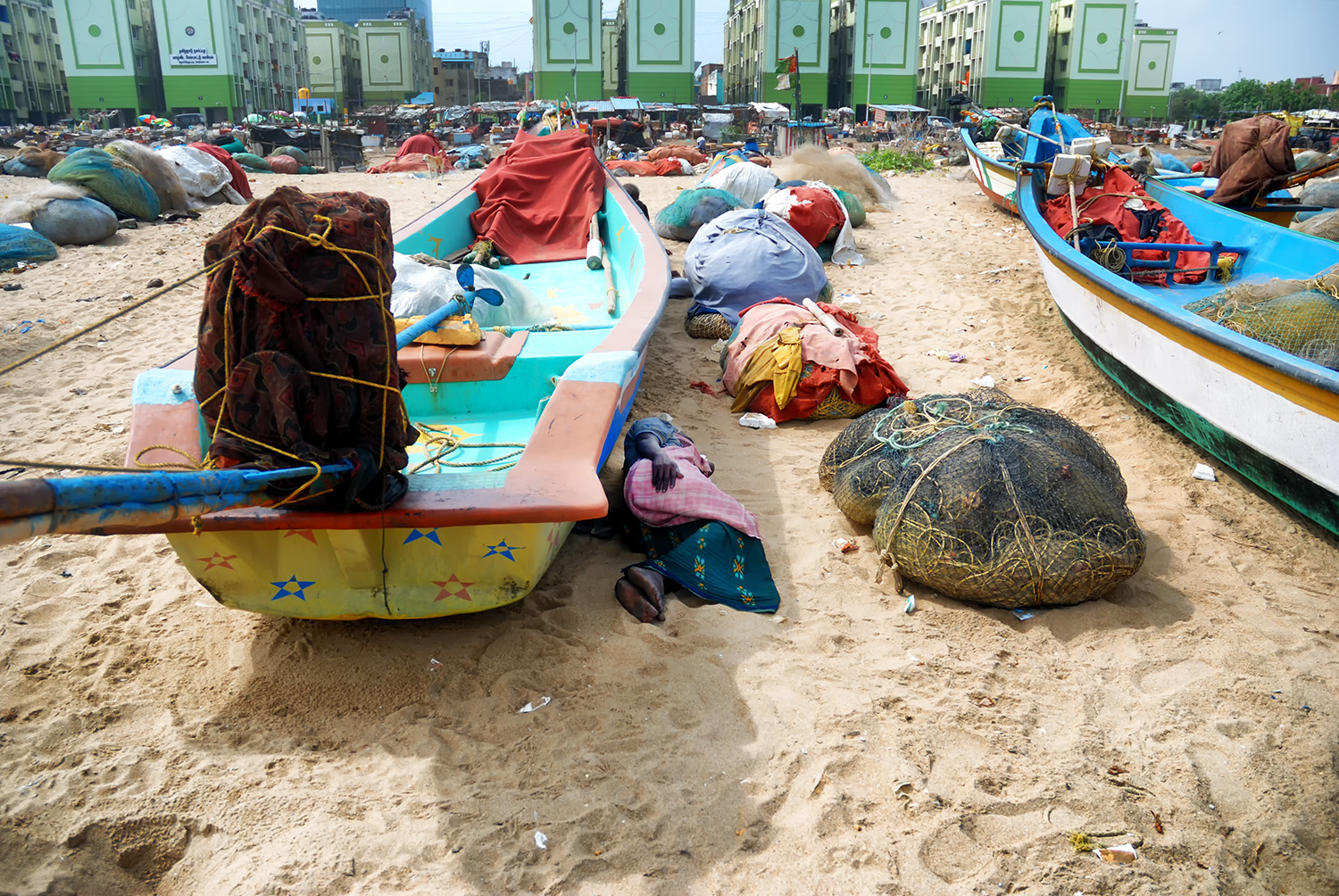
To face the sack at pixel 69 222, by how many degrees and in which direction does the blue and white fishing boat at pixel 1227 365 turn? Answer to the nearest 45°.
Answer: approximately 45° to its left

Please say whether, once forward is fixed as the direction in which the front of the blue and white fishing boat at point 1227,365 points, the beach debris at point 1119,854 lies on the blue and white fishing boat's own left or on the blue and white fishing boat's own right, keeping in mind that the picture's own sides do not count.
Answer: on the blue and white fishing boat's own left

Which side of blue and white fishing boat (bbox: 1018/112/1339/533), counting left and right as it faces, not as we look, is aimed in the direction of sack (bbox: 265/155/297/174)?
front

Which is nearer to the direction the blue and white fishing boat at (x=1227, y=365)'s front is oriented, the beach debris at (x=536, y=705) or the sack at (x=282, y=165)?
the sack

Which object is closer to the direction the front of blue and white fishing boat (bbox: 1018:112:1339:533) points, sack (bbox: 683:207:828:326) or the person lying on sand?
the sack

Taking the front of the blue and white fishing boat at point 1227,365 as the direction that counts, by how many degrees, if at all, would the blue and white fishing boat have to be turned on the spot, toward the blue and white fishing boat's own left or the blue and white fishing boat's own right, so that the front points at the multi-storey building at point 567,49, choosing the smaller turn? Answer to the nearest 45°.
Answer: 0° — it already faces it

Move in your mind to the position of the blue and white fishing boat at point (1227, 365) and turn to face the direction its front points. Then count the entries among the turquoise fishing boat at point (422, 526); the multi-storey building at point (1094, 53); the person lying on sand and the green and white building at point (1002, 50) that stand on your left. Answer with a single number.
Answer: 2

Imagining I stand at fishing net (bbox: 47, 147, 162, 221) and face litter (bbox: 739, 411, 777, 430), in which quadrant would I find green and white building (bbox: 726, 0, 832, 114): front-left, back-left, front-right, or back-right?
back-left

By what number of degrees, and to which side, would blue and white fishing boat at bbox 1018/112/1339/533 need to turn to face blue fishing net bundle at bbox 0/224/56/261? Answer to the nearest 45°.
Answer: approximately 45° to its left

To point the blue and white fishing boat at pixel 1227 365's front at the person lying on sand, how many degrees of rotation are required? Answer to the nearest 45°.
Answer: approximately 90° to its left

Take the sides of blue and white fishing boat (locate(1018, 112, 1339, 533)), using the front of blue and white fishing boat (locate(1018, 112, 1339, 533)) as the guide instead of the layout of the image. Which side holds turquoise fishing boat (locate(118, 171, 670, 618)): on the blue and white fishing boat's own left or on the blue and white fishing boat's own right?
on the blue and white fishing boat's own left

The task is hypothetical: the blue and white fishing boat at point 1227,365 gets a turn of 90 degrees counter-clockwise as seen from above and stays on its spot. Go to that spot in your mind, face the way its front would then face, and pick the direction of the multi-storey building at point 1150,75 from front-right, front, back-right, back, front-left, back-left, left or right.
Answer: back-right

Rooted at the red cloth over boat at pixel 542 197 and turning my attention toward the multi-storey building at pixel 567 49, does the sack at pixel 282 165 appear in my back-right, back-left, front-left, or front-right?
front-left

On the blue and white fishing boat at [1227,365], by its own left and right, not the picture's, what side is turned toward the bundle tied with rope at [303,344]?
left

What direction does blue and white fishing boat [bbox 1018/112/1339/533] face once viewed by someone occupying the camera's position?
facing away from the viewer and to the left of the viewer
